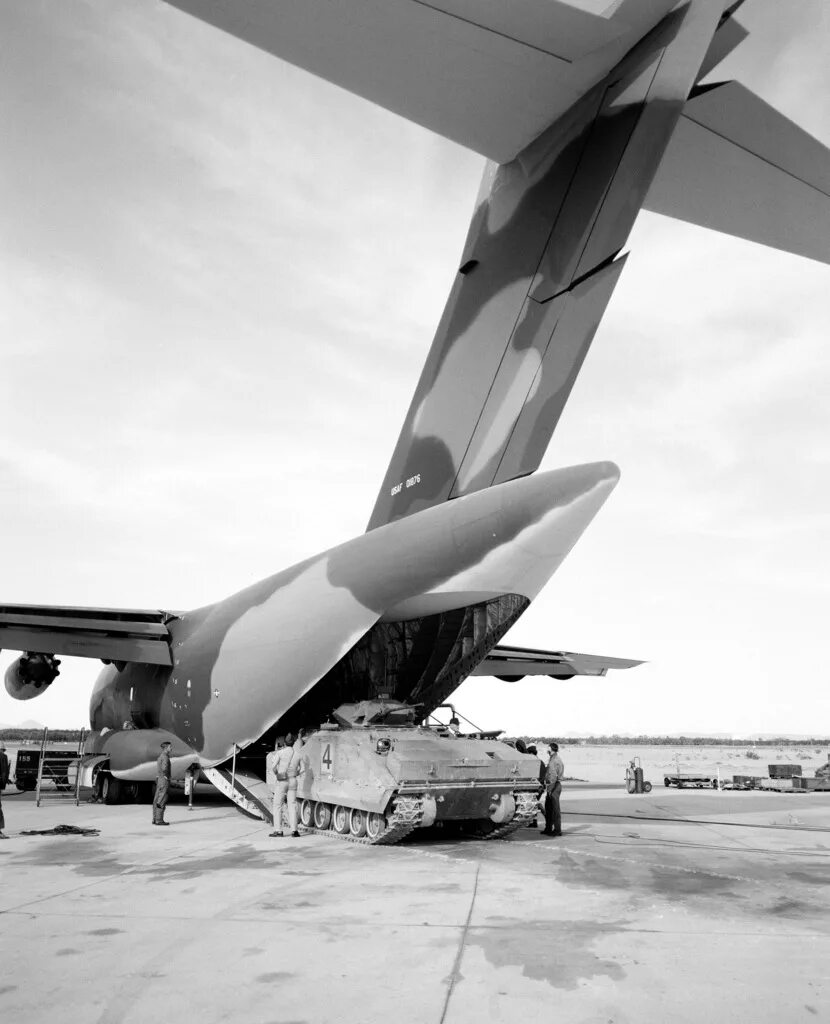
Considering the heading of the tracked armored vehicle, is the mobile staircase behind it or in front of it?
behind

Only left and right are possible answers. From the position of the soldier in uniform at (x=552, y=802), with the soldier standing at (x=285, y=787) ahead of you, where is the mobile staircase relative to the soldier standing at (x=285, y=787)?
right

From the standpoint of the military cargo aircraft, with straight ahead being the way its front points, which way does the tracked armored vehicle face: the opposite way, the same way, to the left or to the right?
the opposite way

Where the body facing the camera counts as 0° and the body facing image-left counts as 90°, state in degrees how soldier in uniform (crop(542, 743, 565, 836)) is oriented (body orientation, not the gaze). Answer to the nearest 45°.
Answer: approximately 90°
